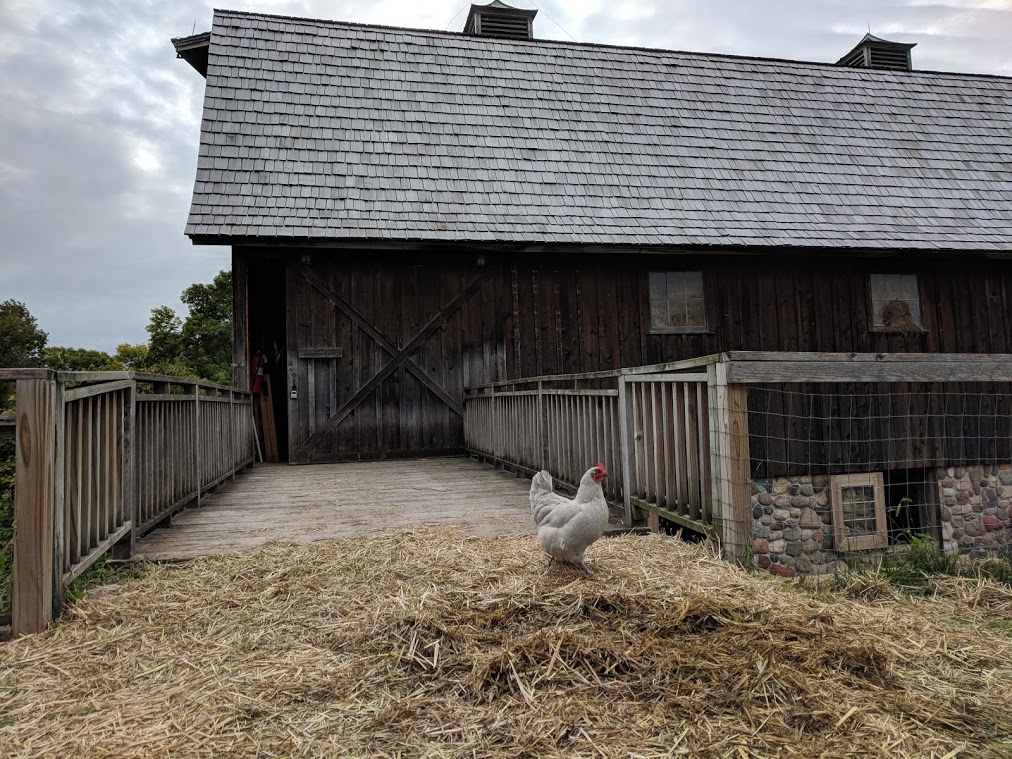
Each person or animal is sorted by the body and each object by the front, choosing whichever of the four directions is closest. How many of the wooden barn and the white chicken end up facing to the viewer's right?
1

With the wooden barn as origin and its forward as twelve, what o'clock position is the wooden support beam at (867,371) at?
The wooden support beam is roughly at 11 o'clock from the wooden barn.

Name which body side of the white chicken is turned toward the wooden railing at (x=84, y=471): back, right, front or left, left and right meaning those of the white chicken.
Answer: back

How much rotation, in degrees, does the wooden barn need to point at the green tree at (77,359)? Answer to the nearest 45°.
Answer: approximately 135° to its right

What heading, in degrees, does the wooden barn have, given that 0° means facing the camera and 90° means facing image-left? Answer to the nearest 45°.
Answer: approximately 0°

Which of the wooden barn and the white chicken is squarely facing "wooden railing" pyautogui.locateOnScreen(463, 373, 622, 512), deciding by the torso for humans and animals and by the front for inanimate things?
the wooden barn

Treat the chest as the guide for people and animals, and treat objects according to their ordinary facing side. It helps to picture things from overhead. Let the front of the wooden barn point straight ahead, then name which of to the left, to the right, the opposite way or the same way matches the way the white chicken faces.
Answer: to the left

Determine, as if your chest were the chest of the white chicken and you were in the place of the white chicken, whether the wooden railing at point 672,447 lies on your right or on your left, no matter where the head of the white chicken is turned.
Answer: on your left

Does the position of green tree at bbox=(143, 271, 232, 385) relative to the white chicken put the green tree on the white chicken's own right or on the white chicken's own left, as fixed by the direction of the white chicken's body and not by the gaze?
on the white chicken's own left

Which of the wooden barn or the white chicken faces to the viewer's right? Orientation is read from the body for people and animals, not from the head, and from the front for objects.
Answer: the white chicken

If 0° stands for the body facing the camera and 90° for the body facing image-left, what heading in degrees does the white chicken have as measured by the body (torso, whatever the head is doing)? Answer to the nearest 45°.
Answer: approximately 270°
